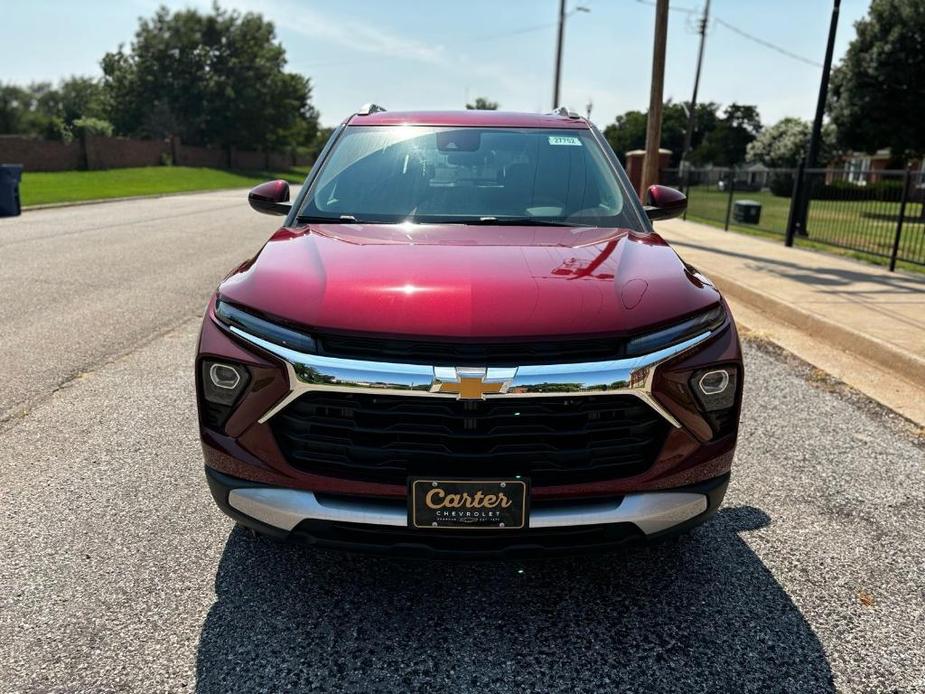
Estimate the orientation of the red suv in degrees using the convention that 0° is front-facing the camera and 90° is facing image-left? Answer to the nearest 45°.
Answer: approximately 0°

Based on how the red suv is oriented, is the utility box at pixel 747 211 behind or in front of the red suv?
behind

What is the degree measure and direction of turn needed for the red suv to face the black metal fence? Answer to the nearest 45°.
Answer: approximately 135° to its left

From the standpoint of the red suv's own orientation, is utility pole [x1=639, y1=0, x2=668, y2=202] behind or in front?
behind

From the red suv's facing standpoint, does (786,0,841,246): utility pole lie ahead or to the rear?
to the rear

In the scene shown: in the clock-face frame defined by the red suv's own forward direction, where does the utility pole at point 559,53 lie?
The utility pole is roughly at 6 o'clock from the red suv.

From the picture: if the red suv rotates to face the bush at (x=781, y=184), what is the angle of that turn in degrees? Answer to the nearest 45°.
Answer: approximately 135° to its left

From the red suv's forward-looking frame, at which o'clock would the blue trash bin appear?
The blue trash bin is roughly at 5 o'clock from the red suv.

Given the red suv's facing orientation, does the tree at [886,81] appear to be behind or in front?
behind

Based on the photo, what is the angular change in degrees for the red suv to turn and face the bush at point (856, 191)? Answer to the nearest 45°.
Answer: approximately 135° to its left
